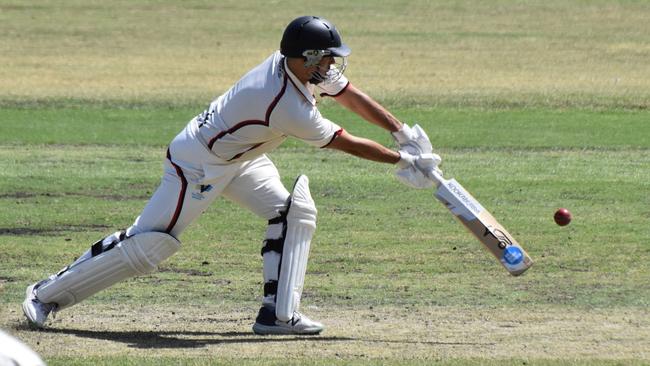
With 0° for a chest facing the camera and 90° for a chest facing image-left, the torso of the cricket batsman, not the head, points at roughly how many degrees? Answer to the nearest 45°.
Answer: approximately 270°
